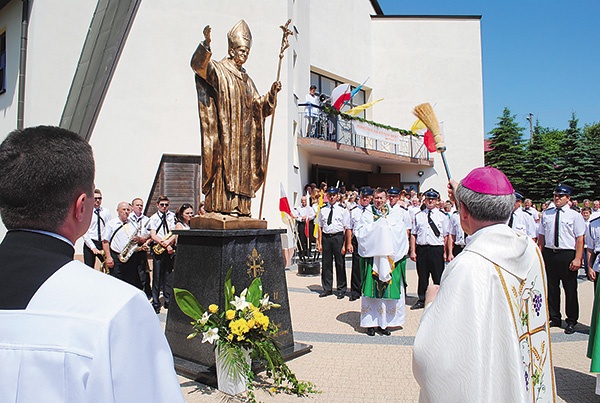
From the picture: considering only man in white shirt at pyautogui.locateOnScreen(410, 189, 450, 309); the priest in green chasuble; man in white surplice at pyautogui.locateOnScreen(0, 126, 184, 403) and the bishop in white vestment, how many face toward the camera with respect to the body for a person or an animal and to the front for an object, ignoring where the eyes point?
2

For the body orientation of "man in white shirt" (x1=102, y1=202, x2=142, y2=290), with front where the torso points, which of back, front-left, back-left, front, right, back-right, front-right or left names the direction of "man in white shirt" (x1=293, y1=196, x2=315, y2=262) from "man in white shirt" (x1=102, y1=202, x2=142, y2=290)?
left

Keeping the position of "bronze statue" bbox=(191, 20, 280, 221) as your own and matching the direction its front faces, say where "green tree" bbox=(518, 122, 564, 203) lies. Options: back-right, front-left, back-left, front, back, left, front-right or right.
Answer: left

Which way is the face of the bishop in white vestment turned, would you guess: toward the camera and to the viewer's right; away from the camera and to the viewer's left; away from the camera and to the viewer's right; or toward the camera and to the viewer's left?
away from the camera and to the viewer's left

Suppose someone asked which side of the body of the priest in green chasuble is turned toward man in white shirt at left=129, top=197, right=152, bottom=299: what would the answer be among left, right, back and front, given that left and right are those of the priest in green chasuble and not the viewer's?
right

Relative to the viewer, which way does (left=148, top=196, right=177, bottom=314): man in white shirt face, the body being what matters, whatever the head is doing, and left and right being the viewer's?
facing the viewer and to the right of the viewer

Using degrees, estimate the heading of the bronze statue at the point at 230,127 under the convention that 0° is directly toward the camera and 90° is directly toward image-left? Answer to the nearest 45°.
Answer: approximately 315°

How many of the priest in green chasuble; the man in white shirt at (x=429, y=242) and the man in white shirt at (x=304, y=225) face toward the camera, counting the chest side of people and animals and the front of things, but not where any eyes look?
3

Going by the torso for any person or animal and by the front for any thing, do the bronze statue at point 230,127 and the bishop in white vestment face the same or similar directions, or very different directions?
very different directions

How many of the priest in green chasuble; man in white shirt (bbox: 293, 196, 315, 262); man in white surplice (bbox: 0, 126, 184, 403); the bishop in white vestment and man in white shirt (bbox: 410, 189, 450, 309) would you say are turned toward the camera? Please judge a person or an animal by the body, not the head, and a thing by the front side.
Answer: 3

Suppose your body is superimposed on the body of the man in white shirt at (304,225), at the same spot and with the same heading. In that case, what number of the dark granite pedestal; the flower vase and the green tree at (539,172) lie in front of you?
2

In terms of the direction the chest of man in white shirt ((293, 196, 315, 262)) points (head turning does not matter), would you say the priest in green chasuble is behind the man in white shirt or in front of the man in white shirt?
in front

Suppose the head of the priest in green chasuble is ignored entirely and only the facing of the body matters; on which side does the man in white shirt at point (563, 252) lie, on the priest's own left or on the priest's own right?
on the priest's own left

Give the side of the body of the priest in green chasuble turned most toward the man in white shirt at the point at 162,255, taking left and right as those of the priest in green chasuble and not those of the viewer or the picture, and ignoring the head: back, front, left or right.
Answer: right

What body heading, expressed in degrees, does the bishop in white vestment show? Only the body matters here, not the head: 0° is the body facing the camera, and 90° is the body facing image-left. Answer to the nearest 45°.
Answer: approximately 135°

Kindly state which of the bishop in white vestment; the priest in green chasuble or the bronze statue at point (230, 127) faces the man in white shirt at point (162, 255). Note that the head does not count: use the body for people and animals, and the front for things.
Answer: the bishop in white vestment
